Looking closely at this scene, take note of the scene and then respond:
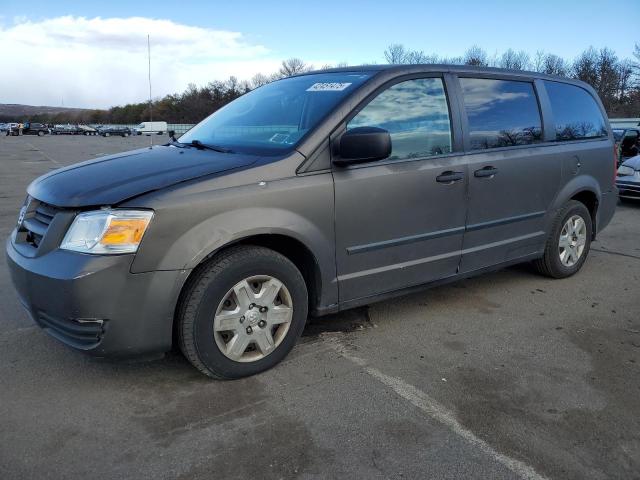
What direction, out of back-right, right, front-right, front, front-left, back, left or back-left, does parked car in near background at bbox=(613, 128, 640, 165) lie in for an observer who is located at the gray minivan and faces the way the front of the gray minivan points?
back

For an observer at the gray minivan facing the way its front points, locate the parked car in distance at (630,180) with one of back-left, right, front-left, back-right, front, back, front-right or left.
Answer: back

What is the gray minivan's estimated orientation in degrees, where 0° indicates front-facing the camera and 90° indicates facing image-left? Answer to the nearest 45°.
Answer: approximately 45°
